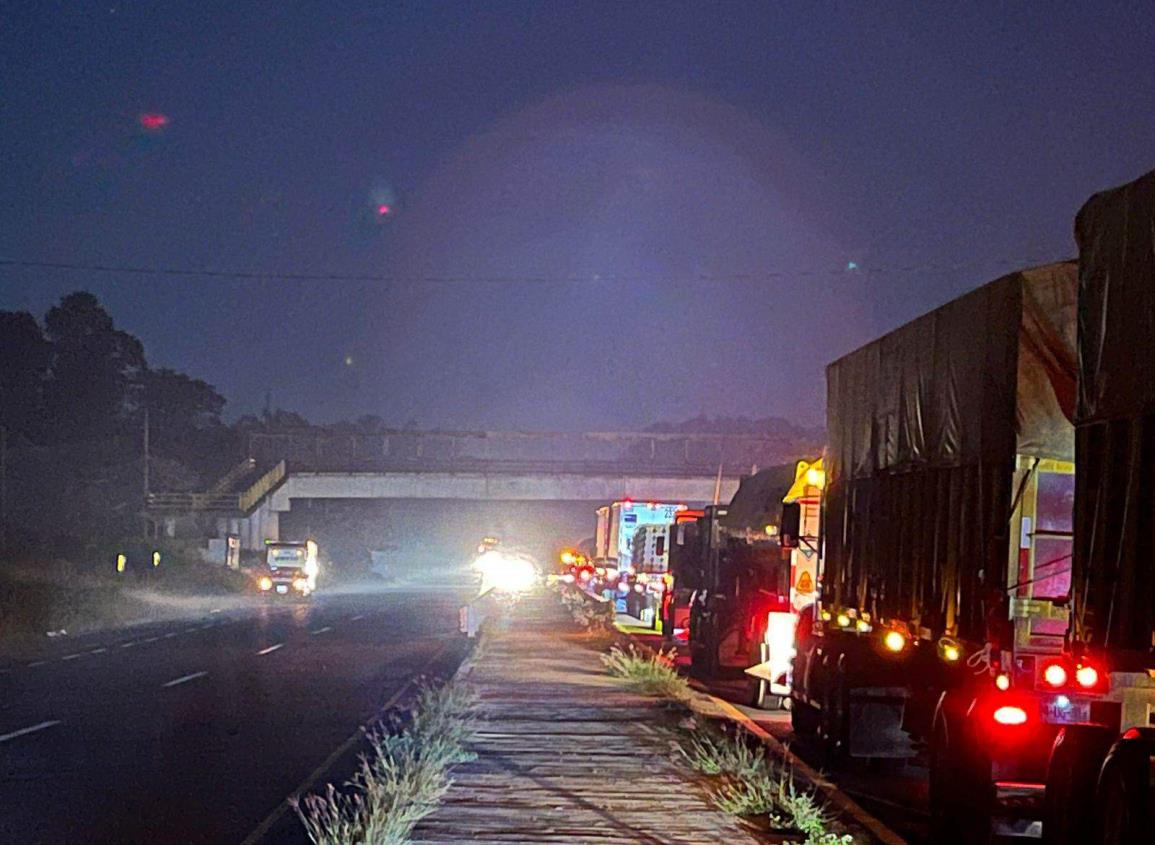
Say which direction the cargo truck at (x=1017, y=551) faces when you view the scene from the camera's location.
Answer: facing away from the viewer and to the left of the viewer

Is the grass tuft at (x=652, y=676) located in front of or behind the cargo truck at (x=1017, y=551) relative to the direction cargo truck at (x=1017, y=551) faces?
in front

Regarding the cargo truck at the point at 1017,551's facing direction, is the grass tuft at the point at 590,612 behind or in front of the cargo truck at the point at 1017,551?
in front
